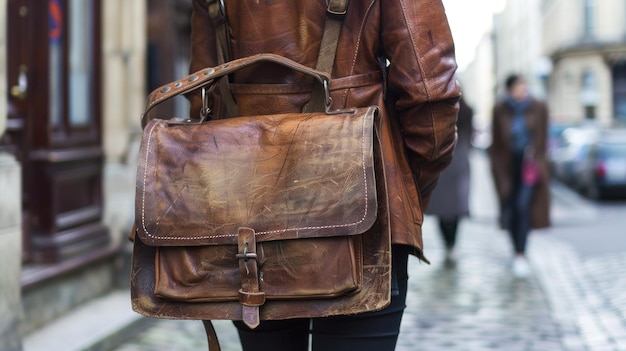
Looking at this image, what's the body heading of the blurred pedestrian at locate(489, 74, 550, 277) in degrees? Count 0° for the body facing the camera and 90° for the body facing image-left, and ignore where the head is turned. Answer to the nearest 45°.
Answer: approximately 0°

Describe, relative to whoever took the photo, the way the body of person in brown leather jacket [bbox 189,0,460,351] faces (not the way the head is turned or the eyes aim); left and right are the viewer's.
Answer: facing away from the viewer

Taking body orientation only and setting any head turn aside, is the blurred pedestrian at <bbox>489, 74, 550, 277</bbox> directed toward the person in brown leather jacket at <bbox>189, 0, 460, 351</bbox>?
yes

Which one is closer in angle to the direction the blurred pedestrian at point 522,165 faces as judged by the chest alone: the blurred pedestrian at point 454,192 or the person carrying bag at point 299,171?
the person carrying bag

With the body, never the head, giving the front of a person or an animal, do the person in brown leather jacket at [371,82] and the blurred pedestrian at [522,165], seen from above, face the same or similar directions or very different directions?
very different directions

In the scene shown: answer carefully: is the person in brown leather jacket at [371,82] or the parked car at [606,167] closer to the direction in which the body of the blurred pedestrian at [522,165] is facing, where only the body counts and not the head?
the person in brown leather jacket

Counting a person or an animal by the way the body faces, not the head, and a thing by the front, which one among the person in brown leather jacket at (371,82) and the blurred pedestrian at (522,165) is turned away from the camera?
the person in brown leather jacket
